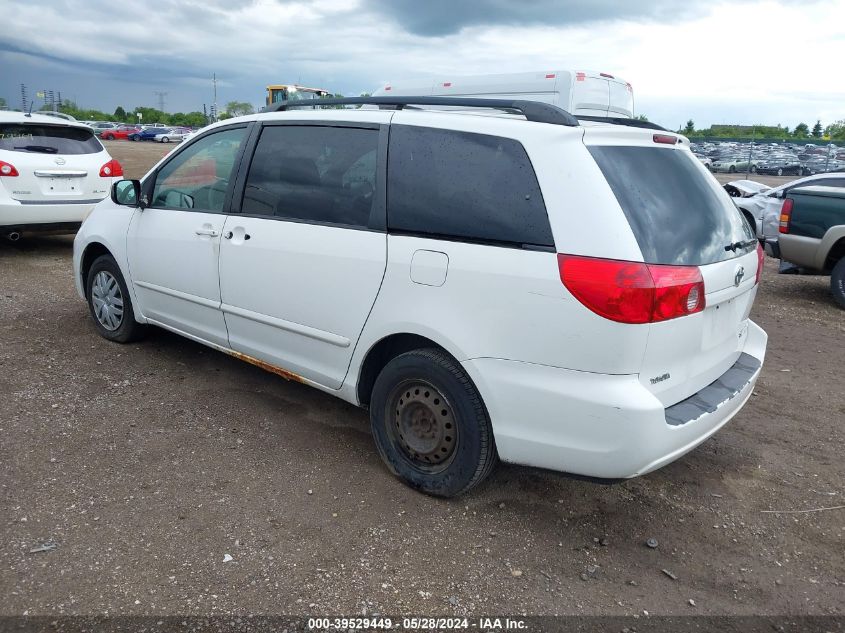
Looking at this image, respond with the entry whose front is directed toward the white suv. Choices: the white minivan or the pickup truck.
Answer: the white minivan

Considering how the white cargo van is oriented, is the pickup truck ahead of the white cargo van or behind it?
behind

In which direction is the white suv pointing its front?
away from the camera

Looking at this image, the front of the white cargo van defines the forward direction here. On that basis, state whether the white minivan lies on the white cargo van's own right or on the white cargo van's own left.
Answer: on the white cargo van's own left

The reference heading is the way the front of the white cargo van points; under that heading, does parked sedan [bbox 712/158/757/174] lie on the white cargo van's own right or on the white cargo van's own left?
on the white cargo van's own right

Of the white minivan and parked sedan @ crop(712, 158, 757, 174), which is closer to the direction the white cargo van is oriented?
the parked sedan

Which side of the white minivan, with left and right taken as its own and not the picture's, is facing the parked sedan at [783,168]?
right

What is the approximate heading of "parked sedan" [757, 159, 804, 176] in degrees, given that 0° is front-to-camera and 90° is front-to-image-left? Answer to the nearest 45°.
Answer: approximately 45°
